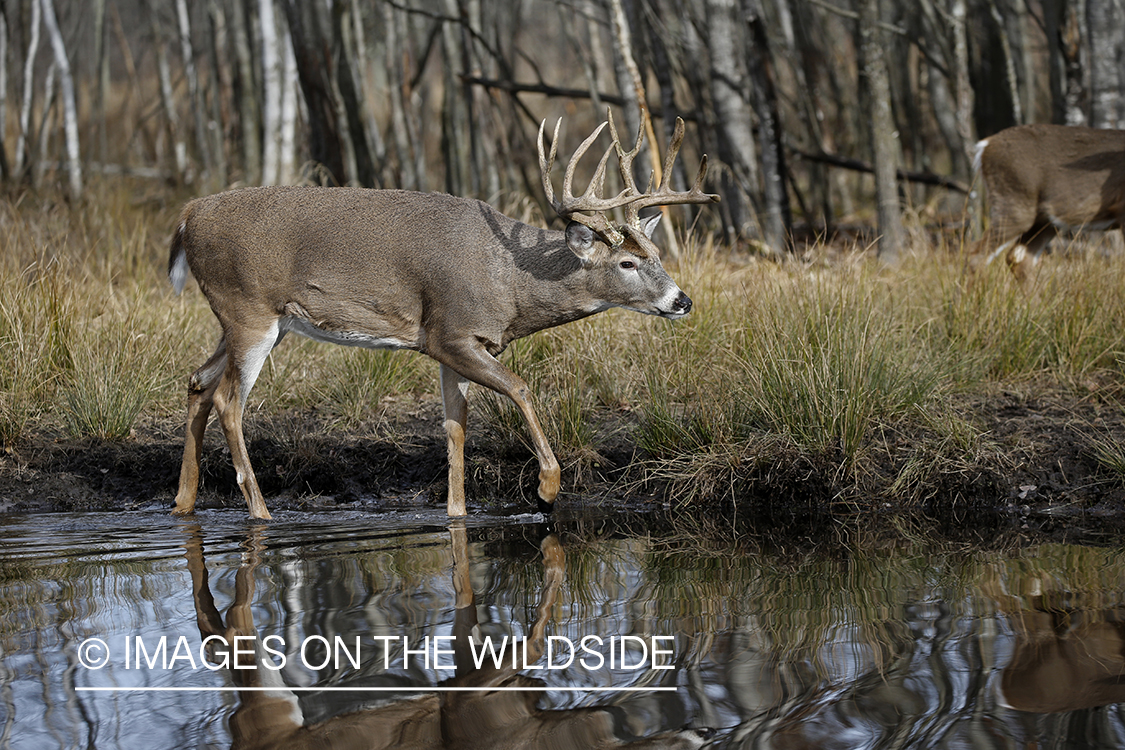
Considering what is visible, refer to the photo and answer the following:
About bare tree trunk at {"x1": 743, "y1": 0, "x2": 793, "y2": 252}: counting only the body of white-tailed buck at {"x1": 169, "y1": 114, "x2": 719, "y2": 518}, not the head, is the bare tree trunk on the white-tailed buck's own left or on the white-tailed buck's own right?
on the white-tailed buck's own left

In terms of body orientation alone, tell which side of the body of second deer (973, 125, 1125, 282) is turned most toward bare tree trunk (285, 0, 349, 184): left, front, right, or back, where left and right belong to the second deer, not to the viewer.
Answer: back

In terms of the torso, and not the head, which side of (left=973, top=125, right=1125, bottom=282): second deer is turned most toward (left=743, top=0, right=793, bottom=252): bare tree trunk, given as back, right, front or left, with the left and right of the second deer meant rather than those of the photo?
back

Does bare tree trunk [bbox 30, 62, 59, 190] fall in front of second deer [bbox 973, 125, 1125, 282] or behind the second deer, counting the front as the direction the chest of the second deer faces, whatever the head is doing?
behind

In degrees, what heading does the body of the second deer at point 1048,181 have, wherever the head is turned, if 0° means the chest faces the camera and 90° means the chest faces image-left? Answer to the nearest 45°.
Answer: approximately 270°

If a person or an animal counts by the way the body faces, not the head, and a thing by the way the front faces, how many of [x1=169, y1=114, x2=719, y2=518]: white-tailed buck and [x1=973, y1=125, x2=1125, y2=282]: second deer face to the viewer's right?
2

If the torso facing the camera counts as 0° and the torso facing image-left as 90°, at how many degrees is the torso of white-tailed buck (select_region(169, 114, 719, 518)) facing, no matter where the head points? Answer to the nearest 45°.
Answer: approximately 270°

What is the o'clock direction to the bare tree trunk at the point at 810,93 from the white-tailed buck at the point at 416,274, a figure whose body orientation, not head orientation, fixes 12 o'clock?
The bare tree trunk is roughly at 10 o'clock from the white-tailed buck.

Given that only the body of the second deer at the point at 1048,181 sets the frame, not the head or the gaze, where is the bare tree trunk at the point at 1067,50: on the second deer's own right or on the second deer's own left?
on the second deer's own left
